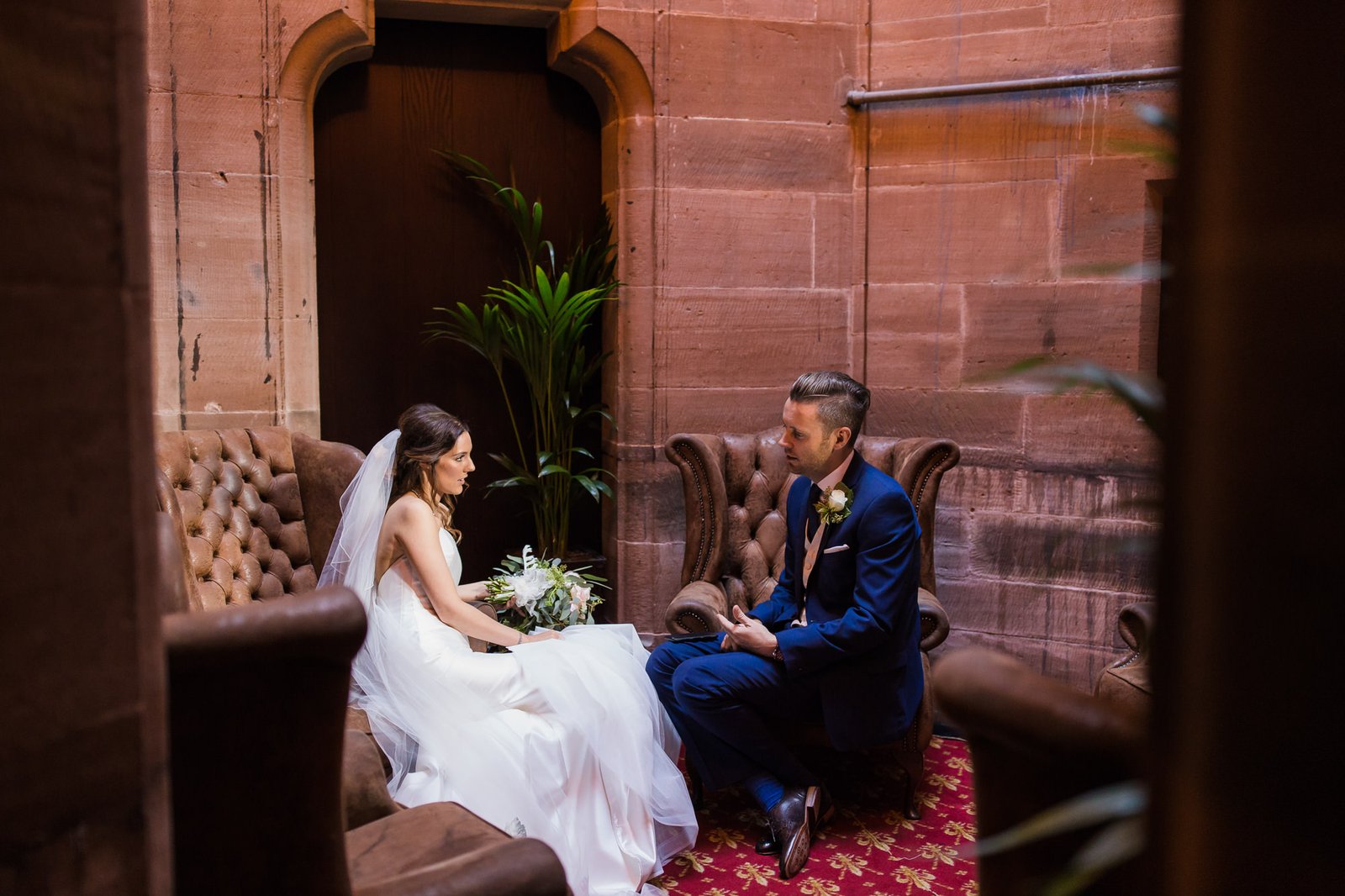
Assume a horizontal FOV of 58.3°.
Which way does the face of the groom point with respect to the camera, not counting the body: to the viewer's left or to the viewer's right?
to the viewer's left

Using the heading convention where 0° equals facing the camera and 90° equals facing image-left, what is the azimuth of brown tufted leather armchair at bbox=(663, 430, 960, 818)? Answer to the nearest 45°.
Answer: approximately 0°

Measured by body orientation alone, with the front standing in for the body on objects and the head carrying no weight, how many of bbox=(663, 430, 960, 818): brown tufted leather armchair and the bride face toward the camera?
1

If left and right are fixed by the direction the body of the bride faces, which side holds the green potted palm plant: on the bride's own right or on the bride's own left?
on the bride's own left

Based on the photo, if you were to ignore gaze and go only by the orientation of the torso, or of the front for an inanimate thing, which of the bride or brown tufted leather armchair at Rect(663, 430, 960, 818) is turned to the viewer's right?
the bride

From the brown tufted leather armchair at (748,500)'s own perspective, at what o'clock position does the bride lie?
The bride is roughly at 1 o'clock from the brown tufted leather armchair.

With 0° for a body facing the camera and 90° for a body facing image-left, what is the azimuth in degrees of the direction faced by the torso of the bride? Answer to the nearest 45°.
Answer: approximately 270°

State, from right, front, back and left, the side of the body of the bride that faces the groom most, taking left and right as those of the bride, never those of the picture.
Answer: front

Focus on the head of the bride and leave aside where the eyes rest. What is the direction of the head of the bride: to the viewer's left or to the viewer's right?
to the viewer's right
